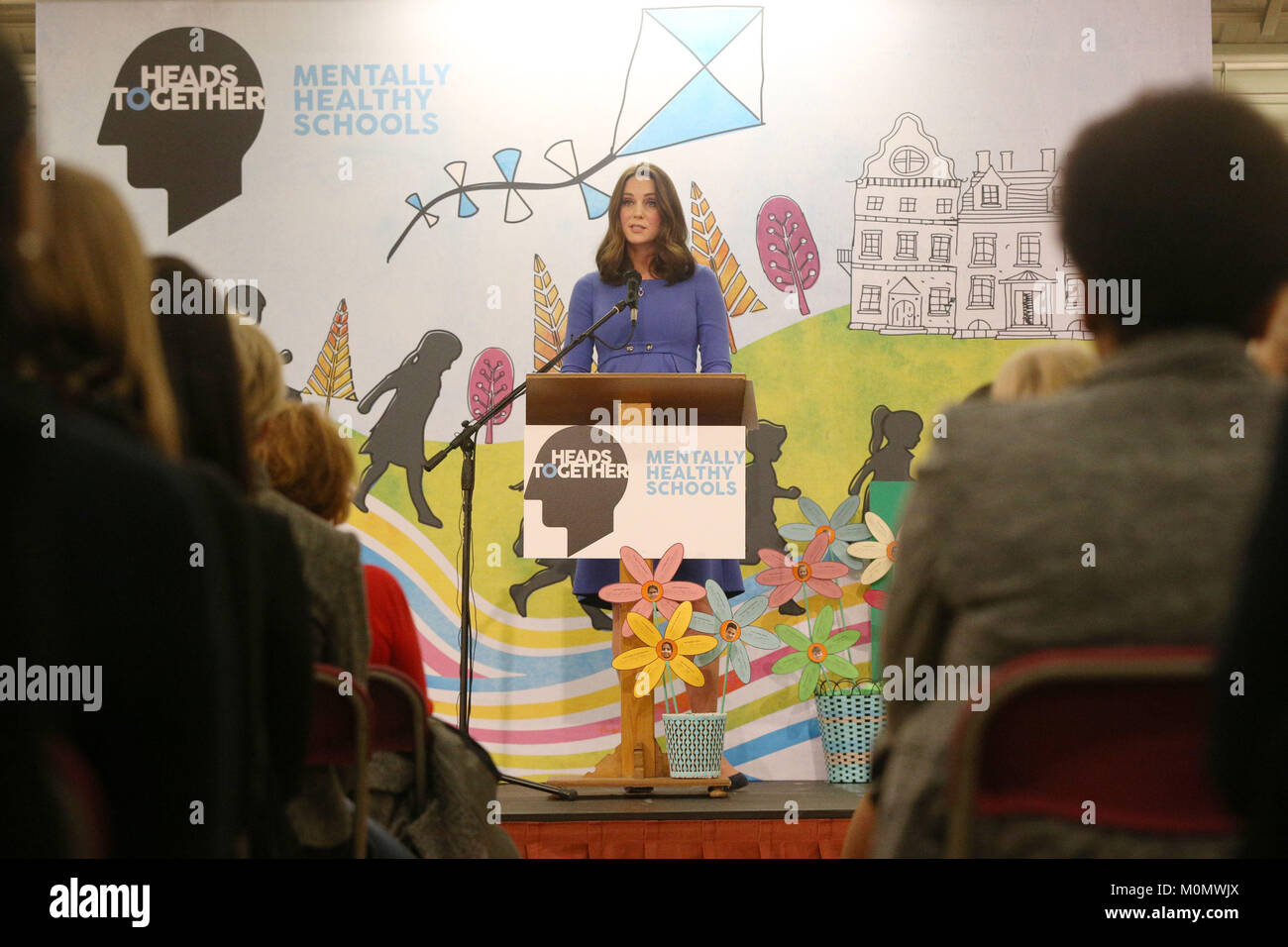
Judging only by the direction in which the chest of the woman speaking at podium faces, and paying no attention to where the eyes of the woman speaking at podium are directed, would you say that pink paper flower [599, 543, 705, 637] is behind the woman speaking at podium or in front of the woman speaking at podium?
in front

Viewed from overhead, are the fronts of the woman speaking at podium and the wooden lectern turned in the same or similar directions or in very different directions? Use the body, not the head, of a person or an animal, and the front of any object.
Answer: same or similar directions

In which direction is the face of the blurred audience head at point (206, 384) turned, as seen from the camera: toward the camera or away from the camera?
away from the camera

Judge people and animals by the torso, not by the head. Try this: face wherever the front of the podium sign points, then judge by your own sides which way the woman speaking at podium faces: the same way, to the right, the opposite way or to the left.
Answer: the same way

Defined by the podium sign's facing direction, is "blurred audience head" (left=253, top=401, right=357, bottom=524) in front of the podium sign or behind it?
in front

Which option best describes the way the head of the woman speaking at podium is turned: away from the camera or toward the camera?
toward the camera

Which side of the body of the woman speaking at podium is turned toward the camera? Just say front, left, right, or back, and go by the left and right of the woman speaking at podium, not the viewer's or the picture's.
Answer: front

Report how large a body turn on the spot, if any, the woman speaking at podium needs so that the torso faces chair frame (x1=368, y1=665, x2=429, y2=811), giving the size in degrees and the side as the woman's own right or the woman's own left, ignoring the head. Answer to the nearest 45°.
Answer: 0° — they already face it

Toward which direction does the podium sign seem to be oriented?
toward the camera

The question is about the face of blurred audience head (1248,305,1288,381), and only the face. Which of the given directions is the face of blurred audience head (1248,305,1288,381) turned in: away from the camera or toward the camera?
away from the camera

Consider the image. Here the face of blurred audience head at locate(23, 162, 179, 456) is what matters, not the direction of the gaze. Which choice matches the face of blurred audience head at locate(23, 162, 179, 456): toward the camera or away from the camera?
away from the camera
